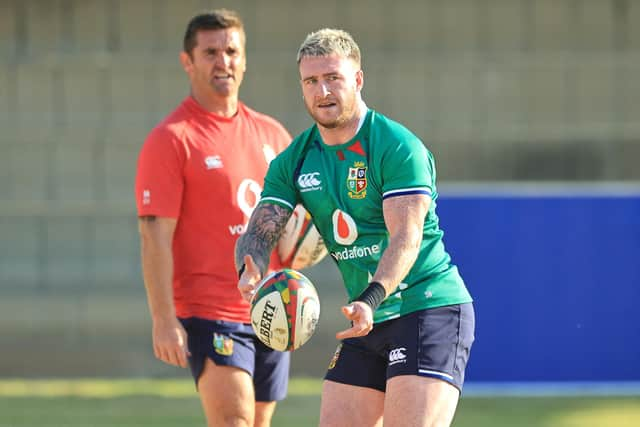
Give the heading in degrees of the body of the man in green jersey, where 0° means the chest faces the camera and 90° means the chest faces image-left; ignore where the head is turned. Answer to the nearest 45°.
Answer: approximately 45°

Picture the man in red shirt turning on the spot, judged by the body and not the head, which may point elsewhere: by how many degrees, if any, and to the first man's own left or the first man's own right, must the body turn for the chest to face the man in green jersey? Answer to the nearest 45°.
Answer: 0° — they already face them

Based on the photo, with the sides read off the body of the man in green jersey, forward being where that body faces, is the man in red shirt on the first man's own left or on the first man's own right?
on the first man's own right
